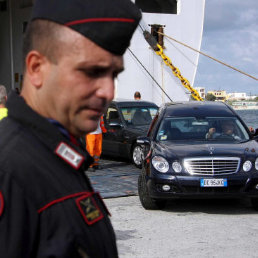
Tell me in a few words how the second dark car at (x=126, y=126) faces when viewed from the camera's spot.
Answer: facing the viewer and to the right of the viewer

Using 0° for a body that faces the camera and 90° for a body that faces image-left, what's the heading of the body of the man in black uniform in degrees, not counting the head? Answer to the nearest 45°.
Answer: approximately 315°

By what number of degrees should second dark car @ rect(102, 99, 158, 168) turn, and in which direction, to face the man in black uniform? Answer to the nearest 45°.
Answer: approximately 45° to its right

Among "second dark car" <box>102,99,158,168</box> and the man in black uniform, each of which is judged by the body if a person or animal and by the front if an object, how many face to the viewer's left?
0

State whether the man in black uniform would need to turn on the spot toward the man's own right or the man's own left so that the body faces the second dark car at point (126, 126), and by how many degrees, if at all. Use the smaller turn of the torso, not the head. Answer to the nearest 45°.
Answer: approximately 135° to the man's own left
